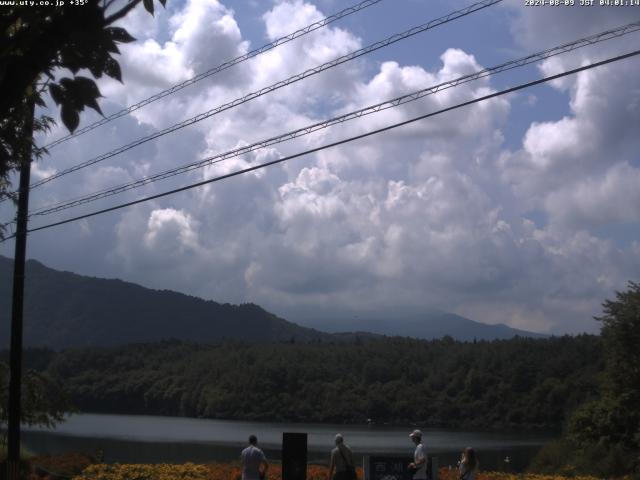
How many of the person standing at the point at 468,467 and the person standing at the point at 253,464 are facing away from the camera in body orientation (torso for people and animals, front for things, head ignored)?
2

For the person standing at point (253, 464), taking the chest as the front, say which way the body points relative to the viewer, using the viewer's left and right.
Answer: facing away from the viewer

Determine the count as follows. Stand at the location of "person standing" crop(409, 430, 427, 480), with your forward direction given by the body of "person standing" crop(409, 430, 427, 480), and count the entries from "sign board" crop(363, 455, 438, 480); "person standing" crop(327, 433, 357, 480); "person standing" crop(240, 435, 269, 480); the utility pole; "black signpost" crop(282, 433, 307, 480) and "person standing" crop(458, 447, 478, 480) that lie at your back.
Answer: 1

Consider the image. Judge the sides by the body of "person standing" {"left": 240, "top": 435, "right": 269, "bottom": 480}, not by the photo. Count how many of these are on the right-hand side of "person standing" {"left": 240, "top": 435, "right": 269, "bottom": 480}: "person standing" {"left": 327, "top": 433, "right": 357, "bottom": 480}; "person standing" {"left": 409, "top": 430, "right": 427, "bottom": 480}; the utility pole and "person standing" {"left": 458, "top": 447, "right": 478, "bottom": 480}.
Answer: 3

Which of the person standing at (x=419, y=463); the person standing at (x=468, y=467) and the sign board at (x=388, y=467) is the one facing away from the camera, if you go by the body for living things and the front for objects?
the person standing at (x=468, y=467)

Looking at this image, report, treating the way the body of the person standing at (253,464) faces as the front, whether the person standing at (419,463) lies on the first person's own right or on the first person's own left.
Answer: on the first person's own right

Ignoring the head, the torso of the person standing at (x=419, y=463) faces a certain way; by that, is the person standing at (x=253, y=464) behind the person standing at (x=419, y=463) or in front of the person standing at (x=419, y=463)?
in front

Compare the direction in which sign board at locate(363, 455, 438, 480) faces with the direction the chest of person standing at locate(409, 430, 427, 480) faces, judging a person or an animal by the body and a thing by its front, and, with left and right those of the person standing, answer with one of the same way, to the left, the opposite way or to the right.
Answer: to the left

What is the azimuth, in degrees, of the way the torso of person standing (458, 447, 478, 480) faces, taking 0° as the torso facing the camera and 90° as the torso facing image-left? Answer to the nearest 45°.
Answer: approximately 180°

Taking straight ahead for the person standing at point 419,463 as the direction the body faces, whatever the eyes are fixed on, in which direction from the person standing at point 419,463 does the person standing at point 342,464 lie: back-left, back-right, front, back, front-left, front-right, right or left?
front

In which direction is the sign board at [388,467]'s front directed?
toward the camera
